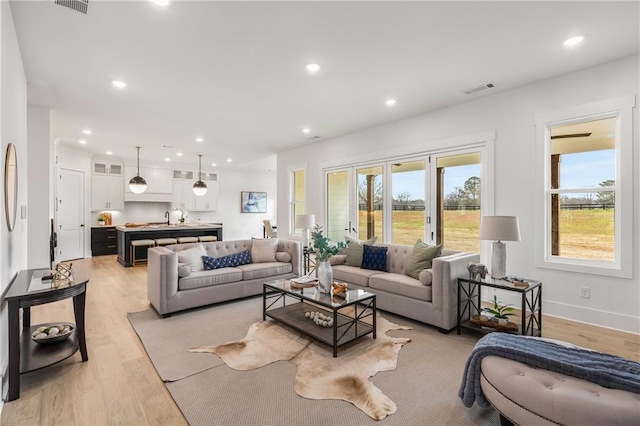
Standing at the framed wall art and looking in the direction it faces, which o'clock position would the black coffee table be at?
The black coffee table is roughly at 12 o'clock from the framed wall art.

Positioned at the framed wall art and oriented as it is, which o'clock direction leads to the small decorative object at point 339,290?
The small decorative object is roughly at 12 o'clock from the framed wall art.

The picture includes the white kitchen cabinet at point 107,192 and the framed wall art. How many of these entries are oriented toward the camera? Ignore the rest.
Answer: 2

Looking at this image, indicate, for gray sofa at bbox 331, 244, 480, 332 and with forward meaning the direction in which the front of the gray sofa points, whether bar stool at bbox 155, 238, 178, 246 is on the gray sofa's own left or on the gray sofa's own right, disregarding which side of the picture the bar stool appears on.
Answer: on the gray sofa's own right

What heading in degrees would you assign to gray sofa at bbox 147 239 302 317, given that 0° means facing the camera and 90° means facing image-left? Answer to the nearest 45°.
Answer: approximately 315°

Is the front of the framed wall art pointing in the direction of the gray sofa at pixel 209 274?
yes

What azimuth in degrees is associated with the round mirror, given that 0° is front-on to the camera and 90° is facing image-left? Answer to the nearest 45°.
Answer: approximately 270°

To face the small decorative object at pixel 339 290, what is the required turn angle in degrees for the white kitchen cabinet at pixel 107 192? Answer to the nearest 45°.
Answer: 0° — it already faces it

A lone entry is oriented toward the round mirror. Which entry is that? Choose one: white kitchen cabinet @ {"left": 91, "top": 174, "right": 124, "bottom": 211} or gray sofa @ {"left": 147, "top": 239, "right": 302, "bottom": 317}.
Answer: the white kitchen cabinet

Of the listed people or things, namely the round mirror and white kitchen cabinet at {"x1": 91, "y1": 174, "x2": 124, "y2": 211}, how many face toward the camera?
1
